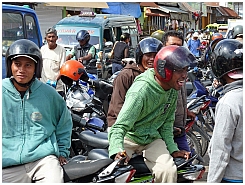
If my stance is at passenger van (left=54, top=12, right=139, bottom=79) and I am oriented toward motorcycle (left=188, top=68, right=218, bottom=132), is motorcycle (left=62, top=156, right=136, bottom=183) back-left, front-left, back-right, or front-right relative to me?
front-right

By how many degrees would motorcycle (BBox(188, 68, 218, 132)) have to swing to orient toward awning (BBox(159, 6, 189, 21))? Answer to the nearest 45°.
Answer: approximately 135° to its left

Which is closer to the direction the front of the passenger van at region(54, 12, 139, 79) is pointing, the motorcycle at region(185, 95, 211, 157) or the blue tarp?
the motorcycle

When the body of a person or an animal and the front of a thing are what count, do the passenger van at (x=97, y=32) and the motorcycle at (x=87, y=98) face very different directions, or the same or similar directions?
same or similar directions

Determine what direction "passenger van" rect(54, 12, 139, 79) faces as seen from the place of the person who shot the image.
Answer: facing the viewer and to the left of the viewer

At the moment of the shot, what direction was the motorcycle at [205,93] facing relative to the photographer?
facing the viewer and to the right of the viewer

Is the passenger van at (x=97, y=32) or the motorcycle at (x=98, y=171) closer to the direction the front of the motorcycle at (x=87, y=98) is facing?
the motorcycle
